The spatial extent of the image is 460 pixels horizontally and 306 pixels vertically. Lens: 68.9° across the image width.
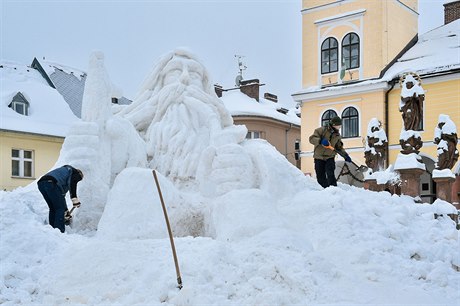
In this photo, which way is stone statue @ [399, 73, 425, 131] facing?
toward the camera

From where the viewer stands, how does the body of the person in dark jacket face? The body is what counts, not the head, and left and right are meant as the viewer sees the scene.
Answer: facing the viewer and to the right of the viewer

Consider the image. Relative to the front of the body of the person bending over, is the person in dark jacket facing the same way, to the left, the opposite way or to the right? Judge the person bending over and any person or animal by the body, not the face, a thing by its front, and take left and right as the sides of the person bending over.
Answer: to the right

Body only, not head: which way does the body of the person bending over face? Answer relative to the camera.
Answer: to the viewer's right

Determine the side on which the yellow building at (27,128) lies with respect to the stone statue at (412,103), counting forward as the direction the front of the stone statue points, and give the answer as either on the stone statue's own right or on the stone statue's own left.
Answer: on the stone statue's own right

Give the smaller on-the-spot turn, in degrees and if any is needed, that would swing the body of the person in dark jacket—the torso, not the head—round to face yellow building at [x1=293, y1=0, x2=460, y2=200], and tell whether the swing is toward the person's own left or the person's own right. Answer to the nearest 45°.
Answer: approximately 135° to the person's own left

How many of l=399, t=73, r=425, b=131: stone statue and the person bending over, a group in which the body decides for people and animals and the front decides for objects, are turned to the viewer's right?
1

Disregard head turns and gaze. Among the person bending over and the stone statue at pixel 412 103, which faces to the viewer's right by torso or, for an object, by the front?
the person bending over

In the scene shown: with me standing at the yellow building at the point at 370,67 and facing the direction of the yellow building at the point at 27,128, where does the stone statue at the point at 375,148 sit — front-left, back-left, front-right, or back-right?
front-left

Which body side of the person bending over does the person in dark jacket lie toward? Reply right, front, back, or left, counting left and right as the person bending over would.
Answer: front

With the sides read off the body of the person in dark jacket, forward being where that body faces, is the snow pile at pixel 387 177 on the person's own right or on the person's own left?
on the person's own left

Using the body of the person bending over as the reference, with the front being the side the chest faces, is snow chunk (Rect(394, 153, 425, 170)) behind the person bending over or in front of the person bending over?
in front
